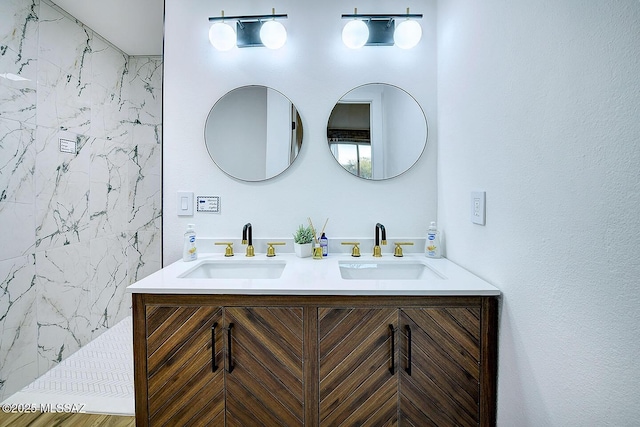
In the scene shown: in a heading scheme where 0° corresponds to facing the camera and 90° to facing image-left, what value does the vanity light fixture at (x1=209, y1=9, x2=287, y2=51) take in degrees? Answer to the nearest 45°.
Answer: approximately 0°

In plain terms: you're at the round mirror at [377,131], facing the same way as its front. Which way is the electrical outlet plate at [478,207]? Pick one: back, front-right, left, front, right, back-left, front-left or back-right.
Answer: front-left

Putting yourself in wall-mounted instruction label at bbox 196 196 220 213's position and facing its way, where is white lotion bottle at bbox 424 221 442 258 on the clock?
The white lotion bottle is roughly at 10 o'clock from the wall-mounted instruction label.

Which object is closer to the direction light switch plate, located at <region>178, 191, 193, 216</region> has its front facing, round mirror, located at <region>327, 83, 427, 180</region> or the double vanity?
the double vanity
